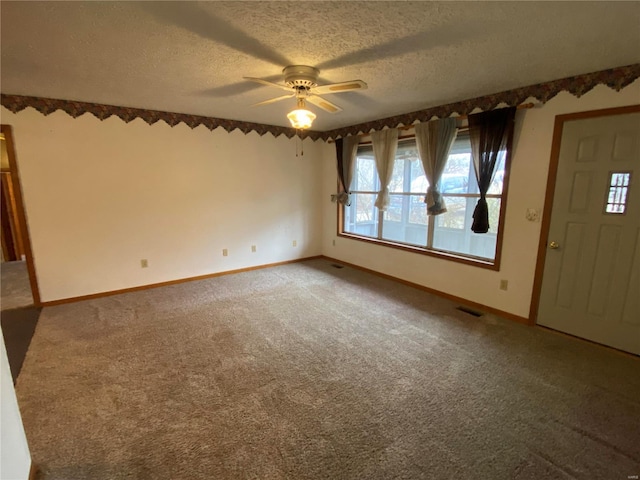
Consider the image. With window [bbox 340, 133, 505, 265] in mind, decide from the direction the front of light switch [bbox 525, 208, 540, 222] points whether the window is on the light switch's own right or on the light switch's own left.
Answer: on the light switch's own right

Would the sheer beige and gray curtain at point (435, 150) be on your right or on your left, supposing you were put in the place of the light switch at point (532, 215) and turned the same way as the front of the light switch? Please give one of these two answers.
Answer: on your right

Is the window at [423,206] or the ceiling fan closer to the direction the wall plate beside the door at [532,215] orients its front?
the ceiling fan

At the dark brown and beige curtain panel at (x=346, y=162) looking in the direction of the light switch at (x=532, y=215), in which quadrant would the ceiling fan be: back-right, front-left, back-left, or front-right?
front-right
